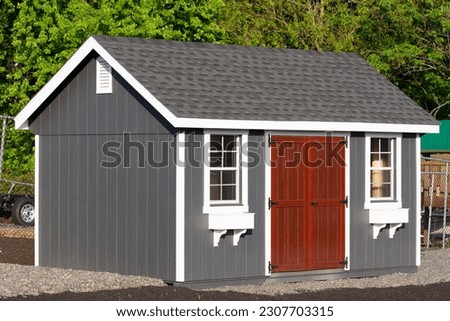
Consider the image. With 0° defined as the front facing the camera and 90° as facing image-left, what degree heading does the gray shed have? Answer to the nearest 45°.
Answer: approximately 315°

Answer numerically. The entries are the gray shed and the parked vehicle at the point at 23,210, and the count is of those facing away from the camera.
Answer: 0

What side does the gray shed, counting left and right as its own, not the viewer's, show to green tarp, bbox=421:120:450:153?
left

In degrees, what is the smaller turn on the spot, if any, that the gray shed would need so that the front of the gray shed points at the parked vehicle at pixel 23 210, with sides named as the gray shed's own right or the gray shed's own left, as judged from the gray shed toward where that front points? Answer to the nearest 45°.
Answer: approximately 180°
